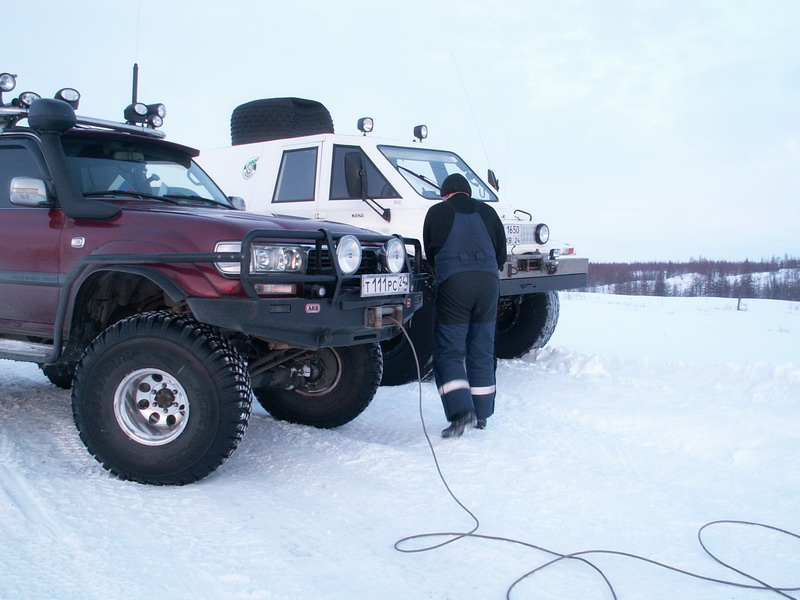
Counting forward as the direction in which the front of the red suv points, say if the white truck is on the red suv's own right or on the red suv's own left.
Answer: on the red suv's own left

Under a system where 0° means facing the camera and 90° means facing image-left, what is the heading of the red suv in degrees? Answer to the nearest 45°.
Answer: approximately 315°

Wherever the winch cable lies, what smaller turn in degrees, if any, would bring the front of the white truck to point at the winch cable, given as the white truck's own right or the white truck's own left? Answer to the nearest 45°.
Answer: approximately 45° to the white truck's own right

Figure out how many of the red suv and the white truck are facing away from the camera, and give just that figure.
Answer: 0

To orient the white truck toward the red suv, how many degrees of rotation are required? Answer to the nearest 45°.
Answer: approximately 45° to its right
